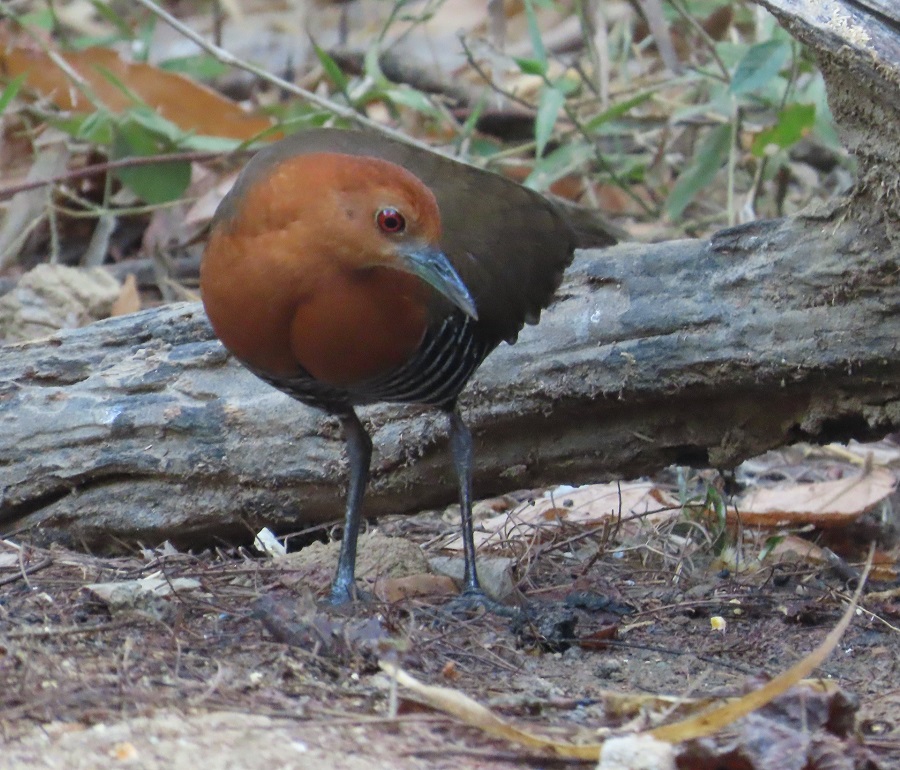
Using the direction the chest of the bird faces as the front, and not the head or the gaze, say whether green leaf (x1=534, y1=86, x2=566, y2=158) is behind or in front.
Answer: behind

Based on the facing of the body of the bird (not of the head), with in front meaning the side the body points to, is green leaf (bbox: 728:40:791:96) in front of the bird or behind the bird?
behind

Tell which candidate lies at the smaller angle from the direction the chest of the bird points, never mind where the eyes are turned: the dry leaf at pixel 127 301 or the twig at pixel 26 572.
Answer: the twig

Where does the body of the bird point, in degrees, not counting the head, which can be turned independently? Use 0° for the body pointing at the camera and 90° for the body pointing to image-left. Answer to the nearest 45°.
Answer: approximately 45°

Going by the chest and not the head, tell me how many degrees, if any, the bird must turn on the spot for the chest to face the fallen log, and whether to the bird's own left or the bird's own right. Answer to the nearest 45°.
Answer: approximately 180°

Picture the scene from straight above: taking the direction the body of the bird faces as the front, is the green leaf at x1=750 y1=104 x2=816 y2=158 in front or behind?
behind

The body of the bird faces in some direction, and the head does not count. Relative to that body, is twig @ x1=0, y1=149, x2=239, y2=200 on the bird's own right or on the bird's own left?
on the bird's own right

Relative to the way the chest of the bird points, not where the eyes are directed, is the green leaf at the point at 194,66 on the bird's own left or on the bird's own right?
on the bird's own right

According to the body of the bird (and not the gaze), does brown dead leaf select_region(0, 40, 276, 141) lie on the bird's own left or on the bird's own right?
on the bird's own right
